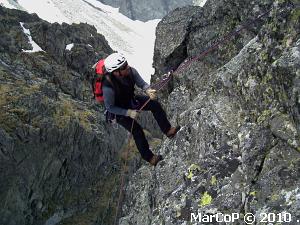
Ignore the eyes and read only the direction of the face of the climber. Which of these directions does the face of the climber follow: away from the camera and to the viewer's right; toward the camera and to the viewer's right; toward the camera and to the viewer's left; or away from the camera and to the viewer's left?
toward the camera and to the viewer's right
